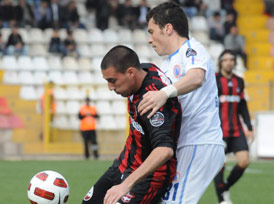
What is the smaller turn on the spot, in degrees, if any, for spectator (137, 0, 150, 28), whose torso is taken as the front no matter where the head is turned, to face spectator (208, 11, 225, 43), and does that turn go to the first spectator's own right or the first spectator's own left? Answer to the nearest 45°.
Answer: approximately 90° to the first spectator's own left

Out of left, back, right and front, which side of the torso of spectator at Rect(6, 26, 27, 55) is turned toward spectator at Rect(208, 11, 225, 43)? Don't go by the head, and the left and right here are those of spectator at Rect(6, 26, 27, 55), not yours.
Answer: left

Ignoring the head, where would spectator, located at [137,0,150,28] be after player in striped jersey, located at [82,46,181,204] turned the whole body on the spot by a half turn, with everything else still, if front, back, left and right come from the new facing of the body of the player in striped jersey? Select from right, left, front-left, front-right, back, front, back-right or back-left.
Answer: front-left

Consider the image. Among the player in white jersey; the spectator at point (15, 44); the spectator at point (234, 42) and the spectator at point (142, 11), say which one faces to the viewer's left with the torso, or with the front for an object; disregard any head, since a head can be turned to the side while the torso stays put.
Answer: the player in white jersey

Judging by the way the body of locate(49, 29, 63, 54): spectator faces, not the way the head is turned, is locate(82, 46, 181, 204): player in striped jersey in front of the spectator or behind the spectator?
in front

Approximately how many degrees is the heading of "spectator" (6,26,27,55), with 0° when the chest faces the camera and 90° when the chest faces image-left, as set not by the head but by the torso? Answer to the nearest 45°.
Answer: approximately 0°

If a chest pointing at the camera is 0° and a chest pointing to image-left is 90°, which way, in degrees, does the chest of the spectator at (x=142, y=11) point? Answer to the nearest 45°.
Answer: approximately 0°

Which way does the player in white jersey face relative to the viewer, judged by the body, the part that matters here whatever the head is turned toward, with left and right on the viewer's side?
facing to the left of the viewer
